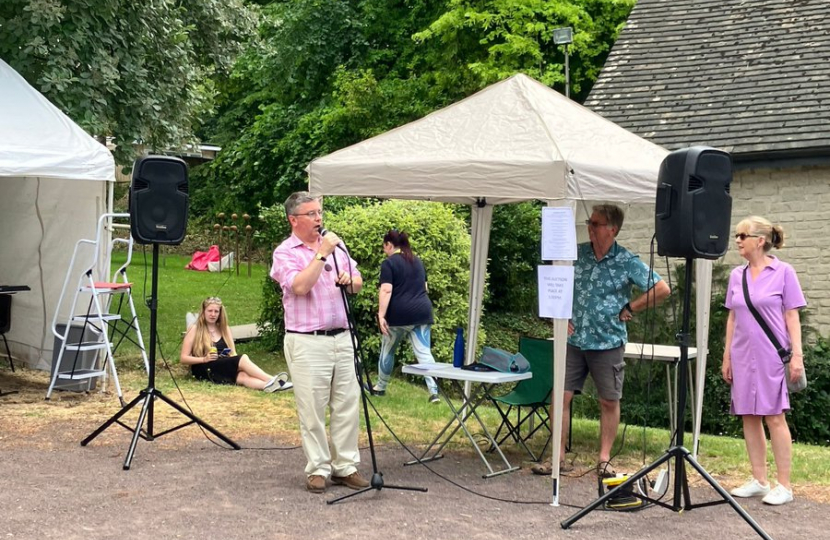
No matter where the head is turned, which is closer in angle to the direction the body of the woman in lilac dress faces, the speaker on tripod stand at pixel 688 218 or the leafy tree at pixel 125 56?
the speaker on tripod stand

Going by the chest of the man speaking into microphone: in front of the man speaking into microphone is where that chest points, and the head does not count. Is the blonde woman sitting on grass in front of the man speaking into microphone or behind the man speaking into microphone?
behind

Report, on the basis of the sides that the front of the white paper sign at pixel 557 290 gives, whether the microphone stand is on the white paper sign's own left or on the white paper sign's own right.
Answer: on the white paper sign's own right

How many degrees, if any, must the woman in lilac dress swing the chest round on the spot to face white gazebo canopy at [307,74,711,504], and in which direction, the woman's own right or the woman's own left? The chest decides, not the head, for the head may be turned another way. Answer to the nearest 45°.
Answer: approximately 45° to the woman's own right

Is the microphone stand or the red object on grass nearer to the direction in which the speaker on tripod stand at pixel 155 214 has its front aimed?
the microphone stand

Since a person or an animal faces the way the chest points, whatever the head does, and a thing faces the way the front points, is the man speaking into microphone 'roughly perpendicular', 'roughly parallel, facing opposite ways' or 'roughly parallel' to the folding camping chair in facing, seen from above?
roughly perpendicular

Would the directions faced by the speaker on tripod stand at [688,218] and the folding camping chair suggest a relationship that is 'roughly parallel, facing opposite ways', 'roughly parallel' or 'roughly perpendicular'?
roughly perpendicular

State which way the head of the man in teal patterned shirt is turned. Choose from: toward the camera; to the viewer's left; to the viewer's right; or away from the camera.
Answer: to the viewer's left
